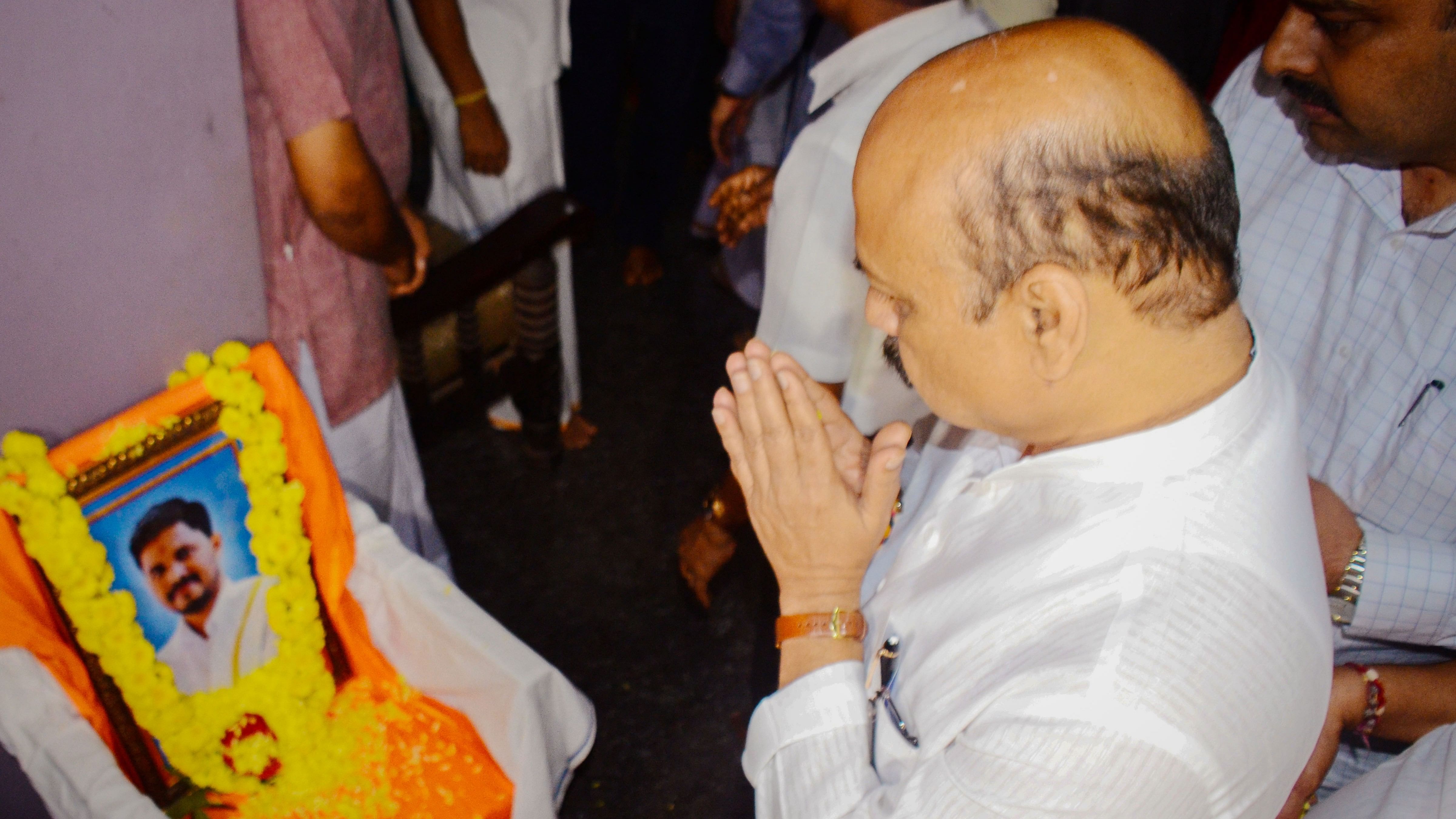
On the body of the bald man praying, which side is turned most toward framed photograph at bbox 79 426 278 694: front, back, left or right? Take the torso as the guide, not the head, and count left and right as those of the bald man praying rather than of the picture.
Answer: front

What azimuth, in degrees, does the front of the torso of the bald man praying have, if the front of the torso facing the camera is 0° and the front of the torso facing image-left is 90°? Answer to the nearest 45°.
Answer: approximately 90°

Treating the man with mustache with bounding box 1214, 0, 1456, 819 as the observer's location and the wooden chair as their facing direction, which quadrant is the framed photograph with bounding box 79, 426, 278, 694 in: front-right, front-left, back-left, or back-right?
front-left

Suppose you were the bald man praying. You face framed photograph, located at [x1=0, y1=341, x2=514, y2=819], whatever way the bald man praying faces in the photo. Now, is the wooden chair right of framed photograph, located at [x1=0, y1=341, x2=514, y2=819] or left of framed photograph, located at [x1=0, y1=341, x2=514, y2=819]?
right

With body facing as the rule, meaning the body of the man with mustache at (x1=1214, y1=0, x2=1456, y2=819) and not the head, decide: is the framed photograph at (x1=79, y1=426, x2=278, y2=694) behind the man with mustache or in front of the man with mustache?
in front

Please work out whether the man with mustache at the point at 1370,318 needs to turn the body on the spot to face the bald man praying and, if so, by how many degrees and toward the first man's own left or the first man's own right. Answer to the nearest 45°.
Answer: approximately 45° to the first man's own left

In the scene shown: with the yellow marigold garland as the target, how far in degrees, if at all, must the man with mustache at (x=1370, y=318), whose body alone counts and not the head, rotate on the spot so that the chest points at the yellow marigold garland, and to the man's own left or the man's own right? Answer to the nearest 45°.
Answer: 0° — they already face it

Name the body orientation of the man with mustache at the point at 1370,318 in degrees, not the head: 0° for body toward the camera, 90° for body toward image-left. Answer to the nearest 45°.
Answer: approximately 45°

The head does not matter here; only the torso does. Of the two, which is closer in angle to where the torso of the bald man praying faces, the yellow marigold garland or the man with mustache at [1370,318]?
the yellow marigold garland

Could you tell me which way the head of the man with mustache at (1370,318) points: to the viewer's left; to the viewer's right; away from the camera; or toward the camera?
to the viewer's left

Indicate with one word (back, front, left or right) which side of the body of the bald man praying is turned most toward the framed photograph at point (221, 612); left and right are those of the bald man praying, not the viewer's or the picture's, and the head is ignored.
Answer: front

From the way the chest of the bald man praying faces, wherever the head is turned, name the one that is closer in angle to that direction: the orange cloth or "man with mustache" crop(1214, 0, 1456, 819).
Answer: the orange cloth

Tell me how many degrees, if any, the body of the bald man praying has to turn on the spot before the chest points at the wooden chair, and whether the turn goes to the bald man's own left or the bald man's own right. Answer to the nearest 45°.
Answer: approximately 45° to the bald man's own right

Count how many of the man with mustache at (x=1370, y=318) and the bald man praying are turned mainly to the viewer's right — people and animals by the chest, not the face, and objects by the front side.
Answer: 0

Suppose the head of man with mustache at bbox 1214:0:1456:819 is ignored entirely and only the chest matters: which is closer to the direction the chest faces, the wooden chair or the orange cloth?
the orange cloth
